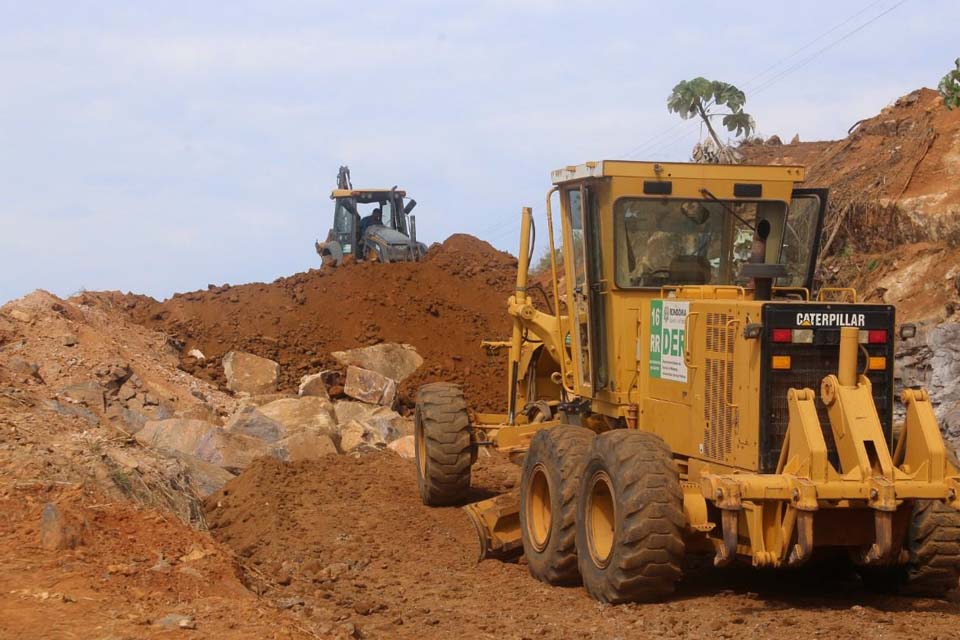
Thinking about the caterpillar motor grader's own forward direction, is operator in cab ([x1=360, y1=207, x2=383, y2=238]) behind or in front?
in front

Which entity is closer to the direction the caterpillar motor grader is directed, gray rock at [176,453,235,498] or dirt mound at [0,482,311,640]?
the gray rock

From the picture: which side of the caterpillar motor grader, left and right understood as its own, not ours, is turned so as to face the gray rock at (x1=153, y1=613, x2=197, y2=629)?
left

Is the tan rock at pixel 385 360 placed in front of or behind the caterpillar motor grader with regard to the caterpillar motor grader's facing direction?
in front

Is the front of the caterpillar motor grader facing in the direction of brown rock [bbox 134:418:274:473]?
yes

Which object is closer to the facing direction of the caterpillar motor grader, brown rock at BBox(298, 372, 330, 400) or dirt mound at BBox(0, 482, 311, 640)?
the brown rock

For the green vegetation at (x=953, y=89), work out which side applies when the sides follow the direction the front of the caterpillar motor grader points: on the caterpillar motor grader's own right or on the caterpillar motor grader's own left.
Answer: on the caterpillar motor grader's own right

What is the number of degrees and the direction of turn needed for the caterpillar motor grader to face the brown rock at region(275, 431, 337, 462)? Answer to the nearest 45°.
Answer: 0° — it already faces it

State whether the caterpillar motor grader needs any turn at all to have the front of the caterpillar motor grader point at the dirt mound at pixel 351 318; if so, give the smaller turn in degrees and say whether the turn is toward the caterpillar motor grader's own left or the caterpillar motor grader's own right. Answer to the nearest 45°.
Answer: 0° — it already faces it

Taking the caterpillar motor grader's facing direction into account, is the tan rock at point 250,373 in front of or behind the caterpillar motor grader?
in front

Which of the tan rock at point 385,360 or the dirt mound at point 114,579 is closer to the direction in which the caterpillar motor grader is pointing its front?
the tan rock

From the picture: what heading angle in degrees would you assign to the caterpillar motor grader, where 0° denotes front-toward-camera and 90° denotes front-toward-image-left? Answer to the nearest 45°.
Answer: approximately 135°
